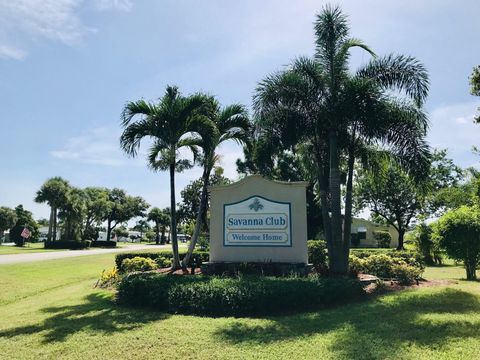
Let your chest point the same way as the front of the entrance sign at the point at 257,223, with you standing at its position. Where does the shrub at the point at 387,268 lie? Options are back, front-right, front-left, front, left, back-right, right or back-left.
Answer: left

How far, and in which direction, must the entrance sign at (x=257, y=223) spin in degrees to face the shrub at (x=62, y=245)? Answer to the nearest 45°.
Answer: approximately 135° to its right

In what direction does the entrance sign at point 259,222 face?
toward the camera

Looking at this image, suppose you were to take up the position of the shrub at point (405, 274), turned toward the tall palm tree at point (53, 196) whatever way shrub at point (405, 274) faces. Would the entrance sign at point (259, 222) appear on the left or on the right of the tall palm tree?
left

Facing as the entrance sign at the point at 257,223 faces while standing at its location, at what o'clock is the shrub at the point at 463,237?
The shrub is roughly at 9 o'clock from the entrance sign.

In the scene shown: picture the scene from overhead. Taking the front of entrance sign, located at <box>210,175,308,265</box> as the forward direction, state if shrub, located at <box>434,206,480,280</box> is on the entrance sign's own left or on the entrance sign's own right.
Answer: on the entrance sign's own left

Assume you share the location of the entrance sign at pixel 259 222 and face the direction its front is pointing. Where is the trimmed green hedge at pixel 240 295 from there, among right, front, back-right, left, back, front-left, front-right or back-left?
front
